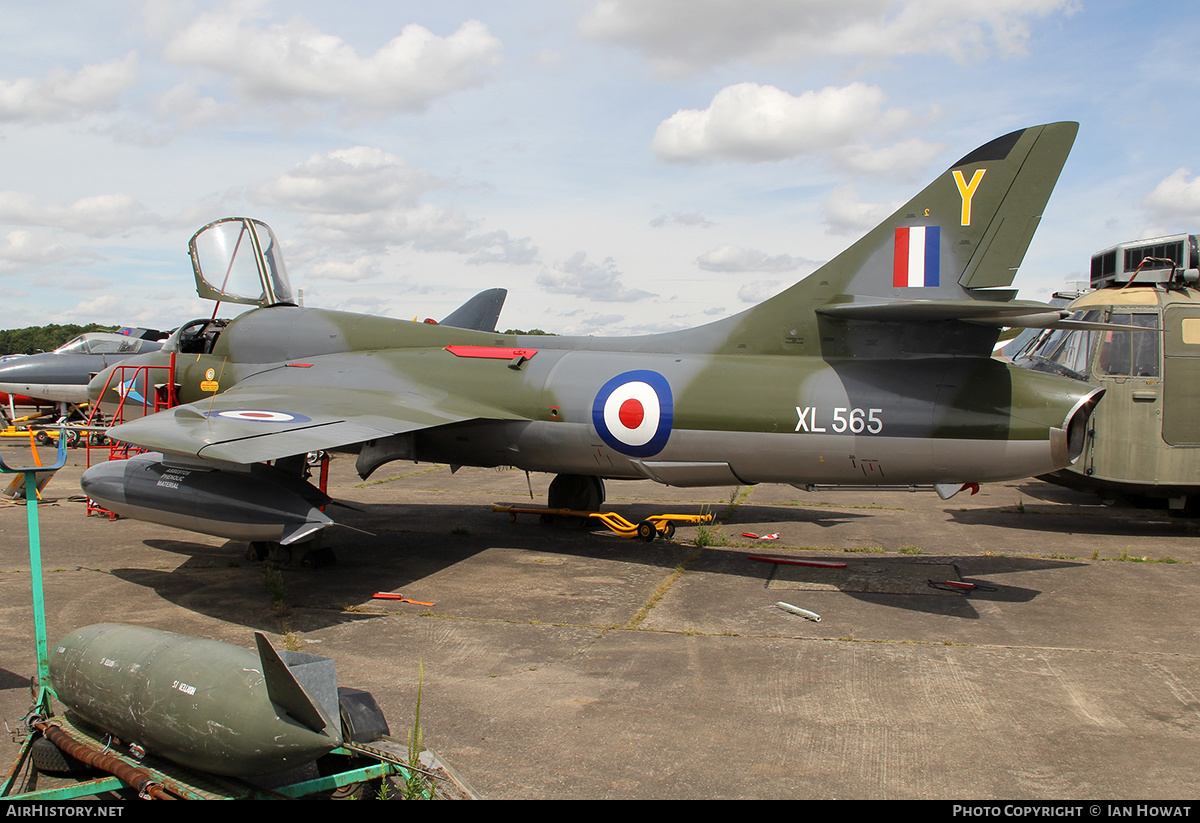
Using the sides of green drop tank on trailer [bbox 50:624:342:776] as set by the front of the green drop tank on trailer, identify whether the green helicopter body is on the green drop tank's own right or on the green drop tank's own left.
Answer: on the green drop tank's own right

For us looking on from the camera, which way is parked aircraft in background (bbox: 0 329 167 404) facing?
facing to the left of the viewer

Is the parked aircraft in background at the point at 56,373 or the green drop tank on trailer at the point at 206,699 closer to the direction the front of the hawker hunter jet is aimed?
the parked aircraft in background

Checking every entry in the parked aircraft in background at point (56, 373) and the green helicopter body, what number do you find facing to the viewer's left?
2

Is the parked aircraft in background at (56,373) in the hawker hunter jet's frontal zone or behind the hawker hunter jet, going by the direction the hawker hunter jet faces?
frontal zone

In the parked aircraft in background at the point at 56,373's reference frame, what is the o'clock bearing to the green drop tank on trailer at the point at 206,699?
The green drop tank on trailer is roughly at 9 o'clock from the parked aircraft in background.

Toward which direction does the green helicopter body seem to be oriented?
to the viewer's left

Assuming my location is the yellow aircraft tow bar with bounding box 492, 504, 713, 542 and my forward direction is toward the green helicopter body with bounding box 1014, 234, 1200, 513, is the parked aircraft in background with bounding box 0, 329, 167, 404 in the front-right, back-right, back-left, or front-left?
back-left

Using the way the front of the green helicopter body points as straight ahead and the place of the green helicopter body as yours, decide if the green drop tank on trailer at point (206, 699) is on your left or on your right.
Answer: on your left

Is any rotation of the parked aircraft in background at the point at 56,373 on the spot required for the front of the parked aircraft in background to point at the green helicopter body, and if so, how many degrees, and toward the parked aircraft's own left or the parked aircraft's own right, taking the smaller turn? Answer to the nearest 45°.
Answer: approximately 135° to the parked aircraft's own left

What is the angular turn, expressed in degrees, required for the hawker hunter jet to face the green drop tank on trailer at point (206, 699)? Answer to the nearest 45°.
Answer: approximately 90° to its left

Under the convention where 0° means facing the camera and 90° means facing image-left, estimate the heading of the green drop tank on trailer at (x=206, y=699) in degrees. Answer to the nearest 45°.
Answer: approximately 135°

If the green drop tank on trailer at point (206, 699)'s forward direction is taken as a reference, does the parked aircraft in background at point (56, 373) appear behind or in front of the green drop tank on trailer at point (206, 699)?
in front

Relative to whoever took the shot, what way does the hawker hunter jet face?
facing away from the viewer and to the left of the viewer
